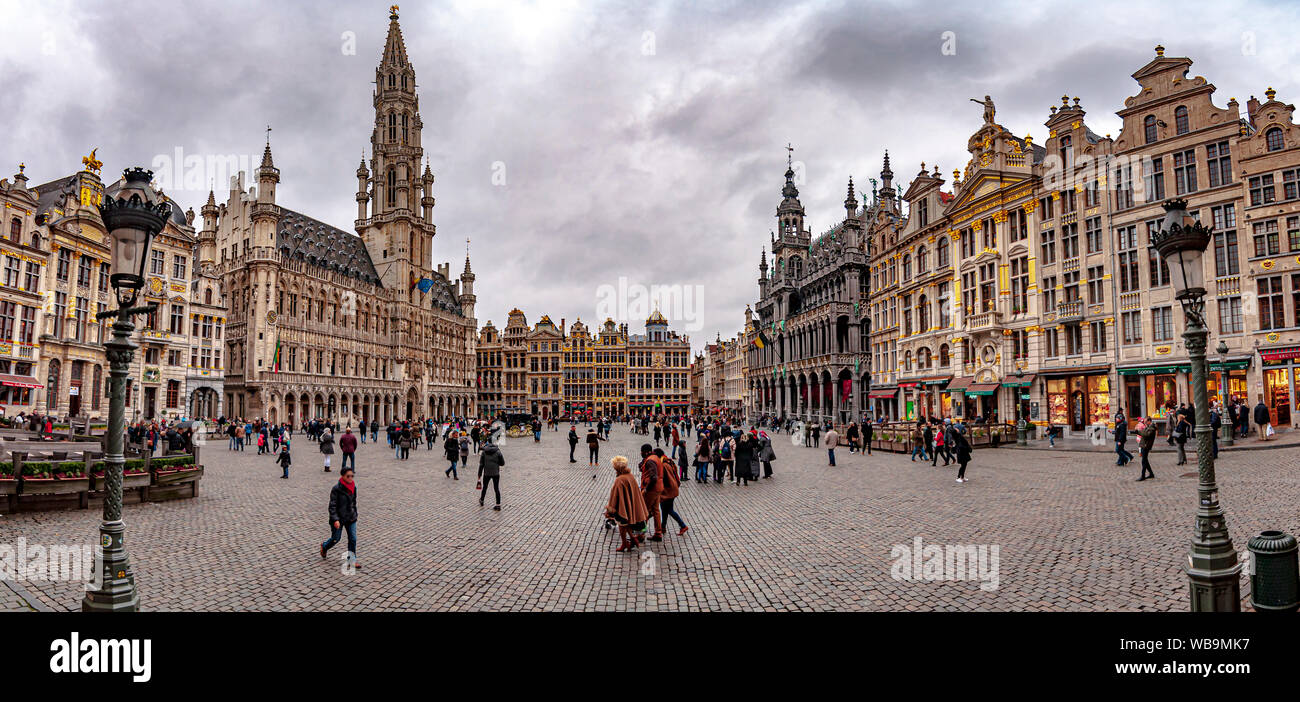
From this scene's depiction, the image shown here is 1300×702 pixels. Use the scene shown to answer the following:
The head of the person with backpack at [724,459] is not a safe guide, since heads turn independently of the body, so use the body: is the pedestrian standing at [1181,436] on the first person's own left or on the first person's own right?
on the first person's own right

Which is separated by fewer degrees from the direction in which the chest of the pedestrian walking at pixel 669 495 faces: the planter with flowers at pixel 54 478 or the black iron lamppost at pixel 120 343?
the planter with flowers

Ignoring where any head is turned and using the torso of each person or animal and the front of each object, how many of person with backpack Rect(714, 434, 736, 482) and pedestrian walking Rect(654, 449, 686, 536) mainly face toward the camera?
0

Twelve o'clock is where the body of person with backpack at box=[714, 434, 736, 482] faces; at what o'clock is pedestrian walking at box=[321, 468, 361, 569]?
The pedestrian walking is roughly at 7 o'clock from the person with backpack.

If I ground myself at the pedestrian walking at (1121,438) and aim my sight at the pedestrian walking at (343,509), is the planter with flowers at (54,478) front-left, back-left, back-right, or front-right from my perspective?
front-right

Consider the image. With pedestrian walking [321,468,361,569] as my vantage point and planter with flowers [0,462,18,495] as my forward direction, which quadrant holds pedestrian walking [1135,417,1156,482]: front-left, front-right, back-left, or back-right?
back-right

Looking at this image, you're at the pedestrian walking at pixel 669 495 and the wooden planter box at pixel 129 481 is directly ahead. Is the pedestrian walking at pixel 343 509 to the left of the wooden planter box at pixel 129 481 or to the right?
left

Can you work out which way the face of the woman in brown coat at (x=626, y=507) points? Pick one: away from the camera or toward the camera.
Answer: away from the camera

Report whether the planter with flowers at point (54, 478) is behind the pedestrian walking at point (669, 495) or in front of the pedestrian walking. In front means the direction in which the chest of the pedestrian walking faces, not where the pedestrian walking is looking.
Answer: in front

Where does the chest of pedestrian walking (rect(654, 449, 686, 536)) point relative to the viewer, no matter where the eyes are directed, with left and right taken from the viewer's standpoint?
facing away from the viewer and to the left of the viewer

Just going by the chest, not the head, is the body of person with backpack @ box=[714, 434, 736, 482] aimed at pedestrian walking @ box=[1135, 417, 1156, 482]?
no

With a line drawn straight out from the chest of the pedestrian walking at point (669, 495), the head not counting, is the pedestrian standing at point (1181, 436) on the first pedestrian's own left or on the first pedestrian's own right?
on the first pedestrian's own right

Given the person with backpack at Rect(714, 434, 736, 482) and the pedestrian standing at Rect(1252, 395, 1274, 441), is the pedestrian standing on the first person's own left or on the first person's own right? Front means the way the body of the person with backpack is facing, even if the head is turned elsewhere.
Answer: on the first person's own right

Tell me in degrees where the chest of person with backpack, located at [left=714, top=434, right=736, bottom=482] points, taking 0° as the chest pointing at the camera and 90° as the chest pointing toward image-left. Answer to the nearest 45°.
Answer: approximately 180°
